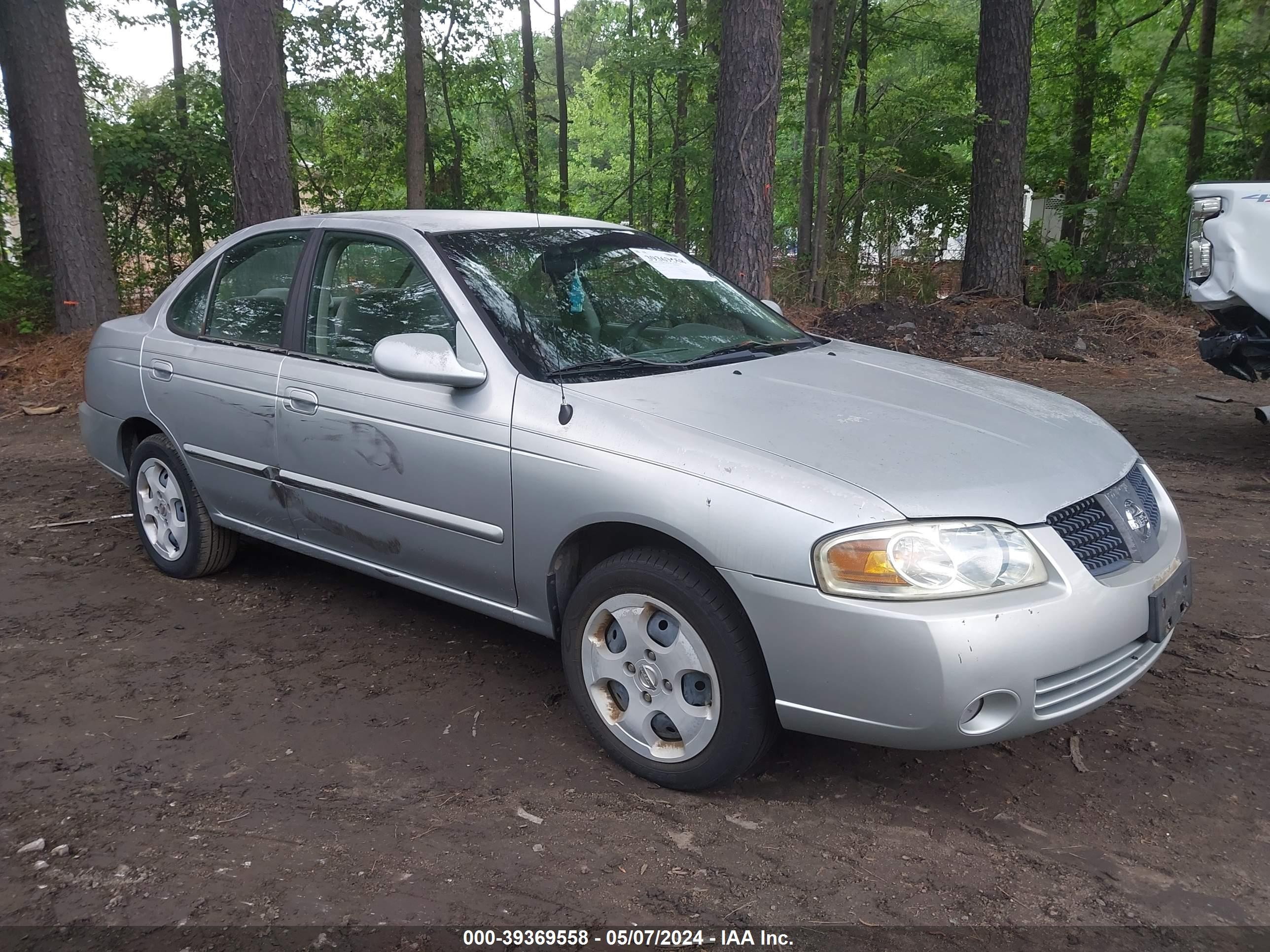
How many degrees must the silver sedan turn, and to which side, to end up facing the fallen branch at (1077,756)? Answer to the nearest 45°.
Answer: approximately 45° to its left

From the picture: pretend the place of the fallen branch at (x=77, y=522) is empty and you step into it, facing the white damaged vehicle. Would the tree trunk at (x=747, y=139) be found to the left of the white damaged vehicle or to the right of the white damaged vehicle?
left

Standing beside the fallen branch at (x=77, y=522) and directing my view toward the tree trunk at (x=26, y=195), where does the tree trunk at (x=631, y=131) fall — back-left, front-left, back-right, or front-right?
front-right

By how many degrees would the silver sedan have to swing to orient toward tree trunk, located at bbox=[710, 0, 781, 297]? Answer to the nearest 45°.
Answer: approximately 135° to its left

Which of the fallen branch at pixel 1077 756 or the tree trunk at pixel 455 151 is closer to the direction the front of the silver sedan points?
the fallen branch

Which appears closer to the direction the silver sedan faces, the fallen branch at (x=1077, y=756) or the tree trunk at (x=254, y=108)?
the fallen branch

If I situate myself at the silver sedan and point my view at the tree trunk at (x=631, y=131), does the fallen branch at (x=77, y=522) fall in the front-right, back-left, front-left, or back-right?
front-left

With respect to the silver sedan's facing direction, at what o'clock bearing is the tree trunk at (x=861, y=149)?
The tree trunk is roughly at 8 o'clock from the silver sedan.

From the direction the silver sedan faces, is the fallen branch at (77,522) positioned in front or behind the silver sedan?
behind

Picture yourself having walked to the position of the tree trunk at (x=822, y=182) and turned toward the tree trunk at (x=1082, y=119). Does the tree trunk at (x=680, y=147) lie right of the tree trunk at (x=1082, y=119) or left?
left

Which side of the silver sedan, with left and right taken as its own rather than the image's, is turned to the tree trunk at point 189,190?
back
